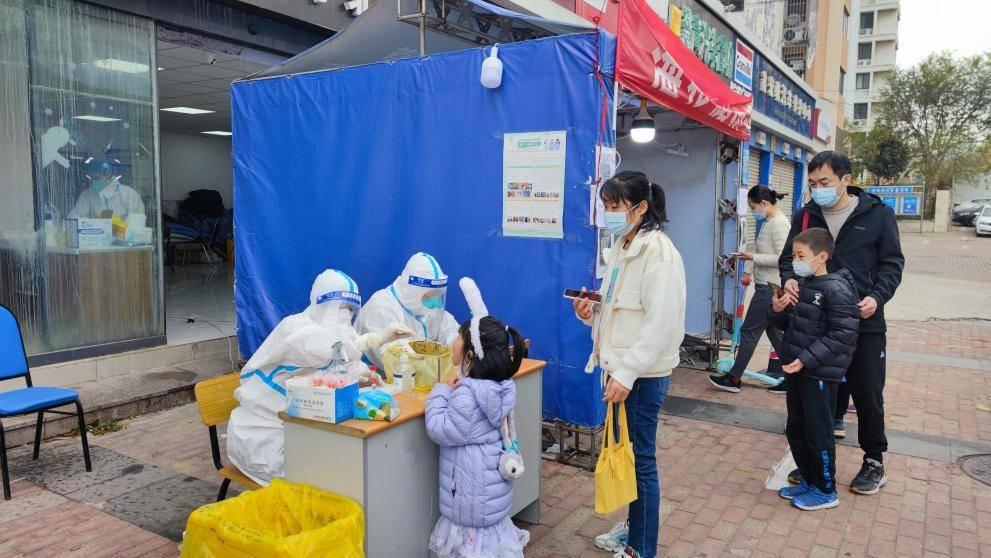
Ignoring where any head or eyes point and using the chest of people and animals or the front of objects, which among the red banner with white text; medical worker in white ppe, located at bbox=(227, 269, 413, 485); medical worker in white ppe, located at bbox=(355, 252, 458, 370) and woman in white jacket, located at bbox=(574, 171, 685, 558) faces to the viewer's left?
the woman in white jacket

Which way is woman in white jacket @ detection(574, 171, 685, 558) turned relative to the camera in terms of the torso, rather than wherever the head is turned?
to the viewer's left

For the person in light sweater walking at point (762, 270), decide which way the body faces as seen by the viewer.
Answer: to the viewer's left

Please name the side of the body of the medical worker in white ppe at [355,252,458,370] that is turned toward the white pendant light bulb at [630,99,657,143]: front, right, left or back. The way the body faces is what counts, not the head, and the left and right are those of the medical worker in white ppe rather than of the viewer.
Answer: left

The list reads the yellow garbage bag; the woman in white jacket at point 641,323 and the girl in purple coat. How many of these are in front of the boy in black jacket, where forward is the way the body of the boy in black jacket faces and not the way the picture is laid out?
3

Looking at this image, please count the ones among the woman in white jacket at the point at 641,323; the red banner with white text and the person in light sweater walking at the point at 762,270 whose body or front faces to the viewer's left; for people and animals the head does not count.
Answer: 2

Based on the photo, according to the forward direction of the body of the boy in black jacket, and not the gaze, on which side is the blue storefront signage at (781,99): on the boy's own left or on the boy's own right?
on the boy's own right

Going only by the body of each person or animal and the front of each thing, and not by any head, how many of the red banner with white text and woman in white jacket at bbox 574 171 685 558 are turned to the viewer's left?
1

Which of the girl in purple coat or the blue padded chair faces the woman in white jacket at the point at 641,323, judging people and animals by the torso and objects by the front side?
the blue padded chair

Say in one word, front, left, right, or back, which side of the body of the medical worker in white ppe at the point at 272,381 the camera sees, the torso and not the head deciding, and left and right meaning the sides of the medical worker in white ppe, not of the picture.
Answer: right
